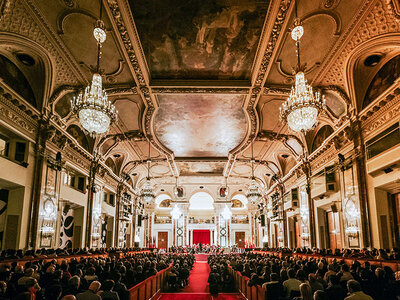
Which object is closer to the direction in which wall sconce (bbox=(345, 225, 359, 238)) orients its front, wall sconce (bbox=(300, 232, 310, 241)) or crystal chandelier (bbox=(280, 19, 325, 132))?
the crystal chandelier

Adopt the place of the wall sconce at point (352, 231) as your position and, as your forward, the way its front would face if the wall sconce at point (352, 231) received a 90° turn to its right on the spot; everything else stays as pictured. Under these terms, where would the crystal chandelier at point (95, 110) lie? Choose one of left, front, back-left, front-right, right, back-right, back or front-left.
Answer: left

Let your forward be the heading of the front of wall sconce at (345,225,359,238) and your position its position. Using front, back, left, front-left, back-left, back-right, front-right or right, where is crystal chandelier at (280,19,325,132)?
front-left

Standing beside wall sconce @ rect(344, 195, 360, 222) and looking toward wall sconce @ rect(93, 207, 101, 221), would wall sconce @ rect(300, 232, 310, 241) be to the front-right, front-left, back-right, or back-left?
front-right

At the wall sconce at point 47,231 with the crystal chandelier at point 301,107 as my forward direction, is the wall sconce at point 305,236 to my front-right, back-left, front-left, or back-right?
front-left

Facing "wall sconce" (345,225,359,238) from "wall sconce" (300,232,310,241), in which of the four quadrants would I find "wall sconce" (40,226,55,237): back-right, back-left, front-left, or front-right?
front-right

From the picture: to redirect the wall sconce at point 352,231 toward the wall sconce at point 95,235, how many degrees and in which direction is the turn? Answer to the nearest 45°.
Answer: approximately 45° to its right

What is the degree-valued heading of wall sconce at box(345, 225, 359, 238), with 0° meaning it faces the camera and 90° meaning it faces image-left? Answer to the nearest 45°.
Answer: approximately 45°

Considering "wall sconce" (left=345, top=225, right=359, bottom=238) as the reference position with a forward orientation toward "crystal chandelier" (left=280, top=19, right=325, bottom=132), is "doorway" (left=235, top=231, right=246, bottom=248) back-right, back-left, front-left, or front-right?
back-right
